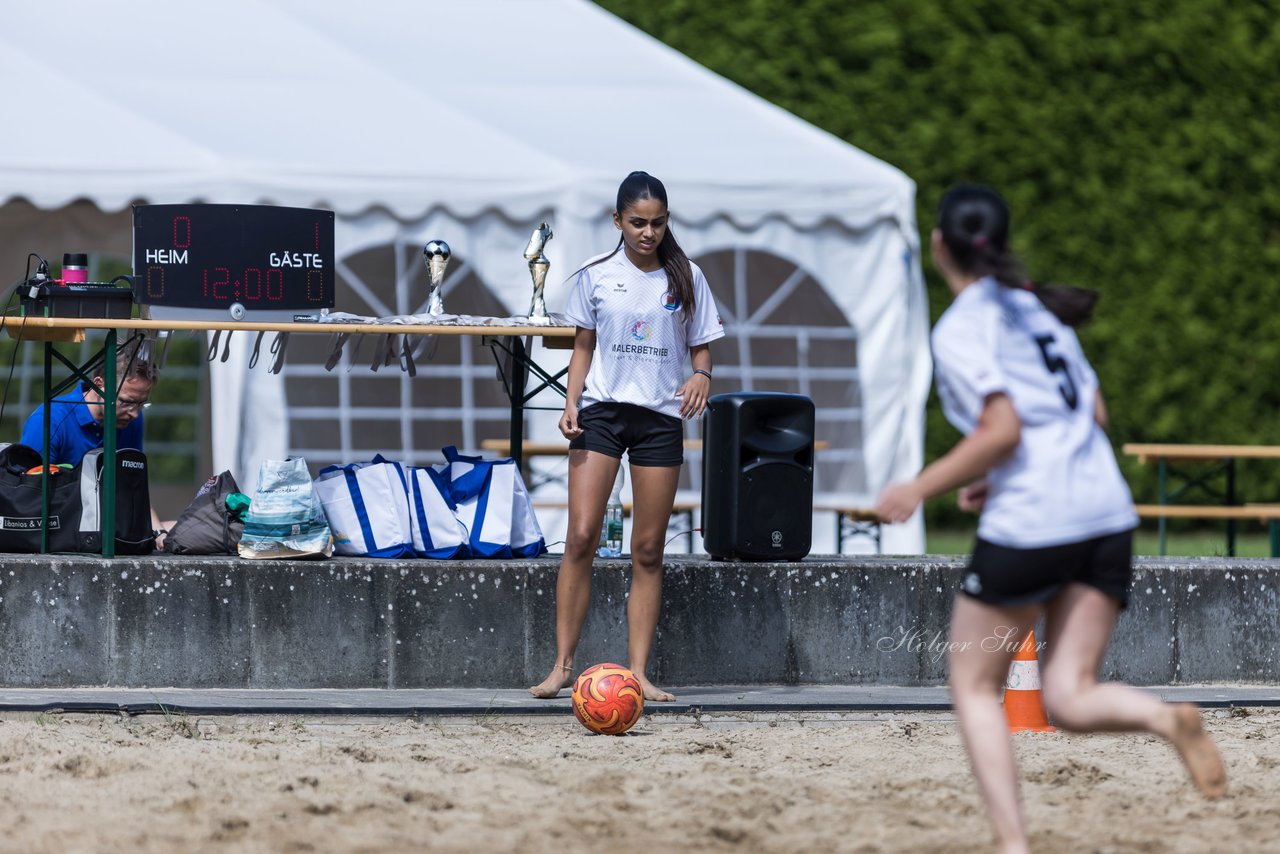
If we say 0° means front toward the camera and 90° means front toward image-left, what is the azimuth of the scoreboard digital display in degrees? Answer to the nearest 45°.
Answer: approximately 0°

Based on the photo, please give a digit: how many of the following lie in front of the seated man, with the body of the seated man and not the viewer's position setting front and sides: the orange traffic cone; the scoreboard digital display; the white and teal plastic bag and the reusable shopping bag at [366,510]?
4

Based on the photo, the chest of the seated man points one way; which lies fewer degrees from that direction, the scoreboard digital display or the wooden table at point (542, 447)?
the scoreboard digital display

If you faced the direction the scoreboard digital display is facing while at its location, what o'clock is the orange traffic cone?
The orange traffic cone is roughly at 10 o'clock from the scoreboard digital display.

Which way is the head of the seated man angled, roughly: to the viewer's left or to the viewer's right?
to the viewer's right

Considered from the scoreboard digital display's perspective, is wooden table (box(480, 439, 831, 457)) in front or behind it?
behind

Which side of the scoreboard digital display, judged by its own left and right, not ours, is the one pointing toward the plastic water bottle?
left

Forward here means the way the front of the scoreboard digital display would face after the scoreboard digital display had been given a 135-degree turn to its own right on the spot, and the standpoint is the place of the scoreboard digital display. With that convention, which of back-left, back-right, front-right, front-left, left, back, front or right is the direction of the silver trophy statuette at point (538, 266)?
back-right

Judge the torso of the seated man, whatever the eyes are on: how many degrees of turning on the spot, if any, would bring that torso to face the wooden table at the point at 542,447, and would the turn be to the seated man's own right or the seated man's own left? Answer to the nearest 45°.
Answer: approximately 90° to the seated man's own left

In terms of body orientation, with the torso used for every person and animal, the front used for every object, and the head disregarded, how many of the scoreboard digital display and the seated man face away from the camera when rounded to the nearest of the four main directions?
0

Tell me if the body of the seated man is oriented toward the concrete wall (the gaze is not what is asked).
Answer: yes

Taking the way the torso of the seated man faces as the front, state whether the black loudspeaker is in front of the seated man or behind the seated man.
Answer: in front
